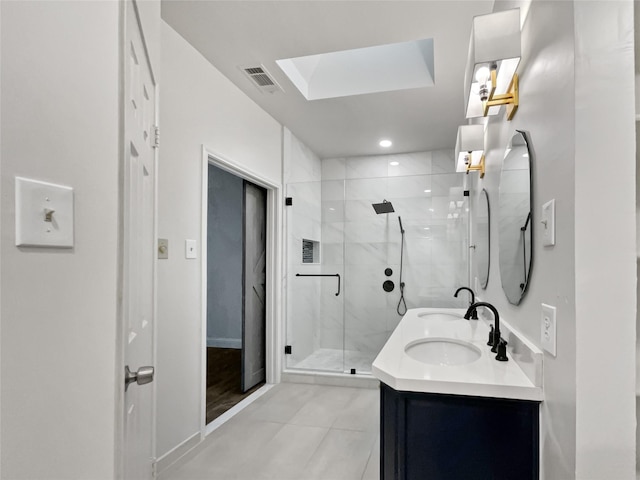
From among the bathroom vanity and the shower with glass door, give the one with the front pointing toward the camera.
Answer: the shower with glass door

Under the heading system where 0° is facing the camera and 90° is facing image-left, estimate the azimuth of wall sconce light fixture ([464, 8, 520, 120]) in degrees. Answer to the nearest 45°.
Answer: approximately 90°

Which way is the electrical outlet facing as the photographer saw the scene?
facing the viewer and to the left of the viewer

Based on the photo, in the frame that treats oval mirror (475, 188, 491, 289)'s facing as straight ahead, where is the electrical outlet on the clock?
The electrical outlet is roughly at 9 o'clock from the oval mirror.

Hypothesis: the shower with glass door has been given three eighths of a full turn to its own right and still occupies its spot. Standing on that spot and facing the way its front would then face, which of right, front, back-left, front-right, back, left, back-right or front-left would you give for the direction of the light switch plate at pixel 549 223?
back-left

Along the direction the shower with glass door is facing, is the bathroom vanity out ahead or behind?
ahead

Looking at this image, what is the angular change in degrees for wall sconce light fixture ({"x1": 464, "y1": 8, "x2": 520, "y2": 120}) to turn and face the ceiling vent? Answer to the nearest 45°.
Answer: approximately 45° to its right

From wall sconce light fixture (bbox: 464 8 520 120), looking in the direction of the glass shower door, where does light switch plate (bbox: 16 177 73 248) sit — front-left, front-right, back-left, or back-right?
back-left

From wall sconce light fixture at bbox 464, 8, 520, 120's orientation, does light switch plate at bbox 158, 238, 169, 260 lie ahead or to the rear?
ahead

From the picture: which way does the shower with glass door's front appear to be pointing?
toward the camera

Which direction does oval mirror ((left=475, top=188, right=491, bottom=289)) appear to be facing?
to the viewer's left

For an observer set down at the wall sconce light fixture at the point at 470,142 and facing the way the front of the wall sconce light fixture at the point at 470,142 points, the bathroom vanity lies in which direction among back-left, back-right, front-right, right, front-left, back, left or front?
left

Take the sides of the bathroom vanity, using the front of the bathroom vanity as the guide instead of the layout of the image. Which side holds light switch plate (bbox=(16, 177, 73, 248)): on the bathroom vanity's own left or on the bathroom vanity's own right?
on the bathroom vanity's own left

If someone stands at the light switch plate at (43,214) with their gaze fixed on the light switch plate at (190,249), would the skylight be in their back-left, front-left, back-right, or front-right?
front-right
